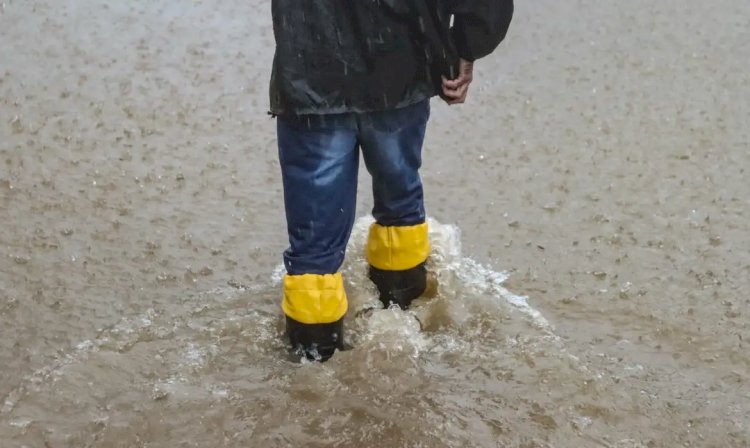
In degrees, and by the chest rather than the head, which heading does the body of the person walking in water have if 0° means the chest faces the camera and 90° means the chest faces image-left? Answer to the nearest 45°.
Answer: approximately 180°
